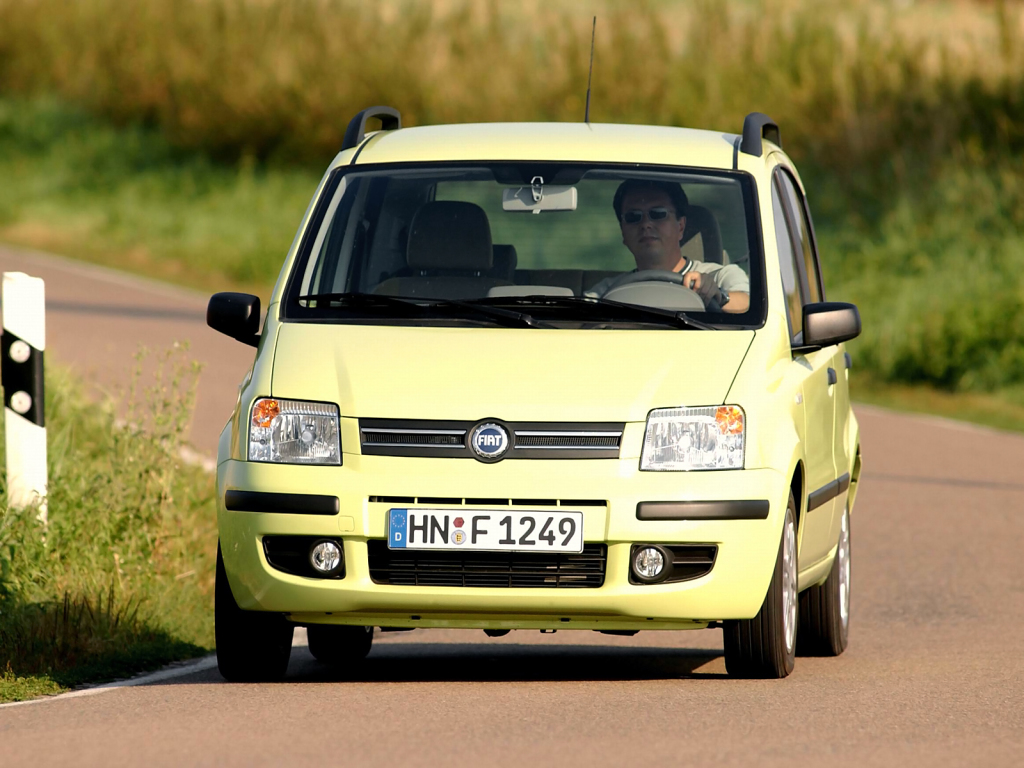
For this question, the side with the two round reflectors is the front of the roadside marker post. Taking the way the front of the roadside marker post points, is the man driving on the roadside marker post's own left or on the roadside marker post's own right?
on the roadside marker post's own left

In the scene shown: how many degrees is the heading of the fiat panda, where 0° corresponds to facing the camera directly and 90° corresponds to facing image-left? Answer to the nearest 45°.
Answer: approximately 0°

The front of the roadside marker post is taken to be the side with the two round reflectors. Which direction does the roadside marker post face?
toward the camera

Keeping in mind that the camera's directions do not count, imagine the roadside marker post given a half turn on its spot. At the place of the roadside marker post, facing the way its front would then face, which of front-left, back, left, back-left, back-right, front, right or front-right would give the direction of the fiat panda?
back-right

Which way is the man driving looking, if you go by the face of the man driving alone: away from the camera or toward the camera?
toward the camera
